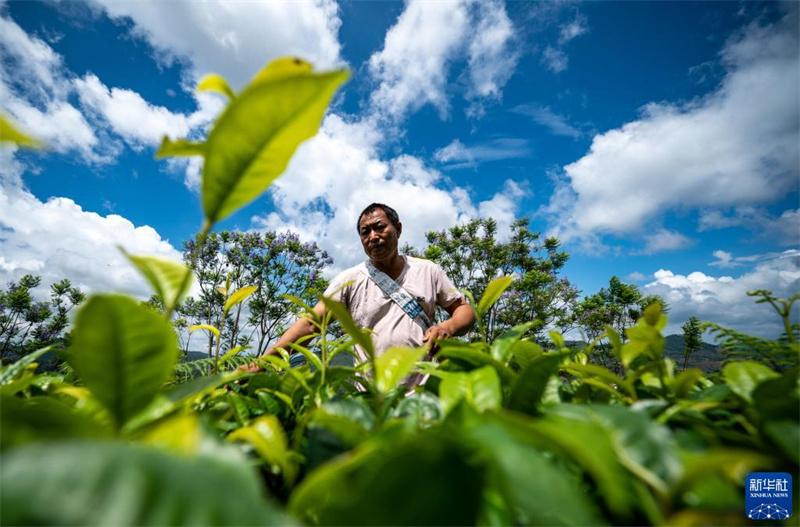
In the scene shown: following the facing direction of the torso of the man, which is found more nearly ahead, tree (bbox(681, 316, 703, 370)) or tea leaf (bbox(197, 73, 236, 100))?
the tea leaf

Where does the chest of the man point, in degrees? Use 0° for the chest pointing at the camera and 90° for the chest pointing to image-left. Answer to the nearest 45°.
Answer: approximately 0°

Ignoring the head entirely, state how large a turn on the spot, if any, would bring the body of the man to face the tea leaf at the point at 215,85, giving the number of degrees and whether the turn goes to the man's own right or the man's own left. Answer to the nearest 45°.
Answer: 0° — they already face it

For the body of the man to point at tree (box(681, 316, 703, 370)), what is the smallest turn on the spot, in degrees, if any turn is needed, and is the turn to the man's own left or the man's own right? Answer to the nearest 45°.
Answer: approximately 90° to the man's own left
